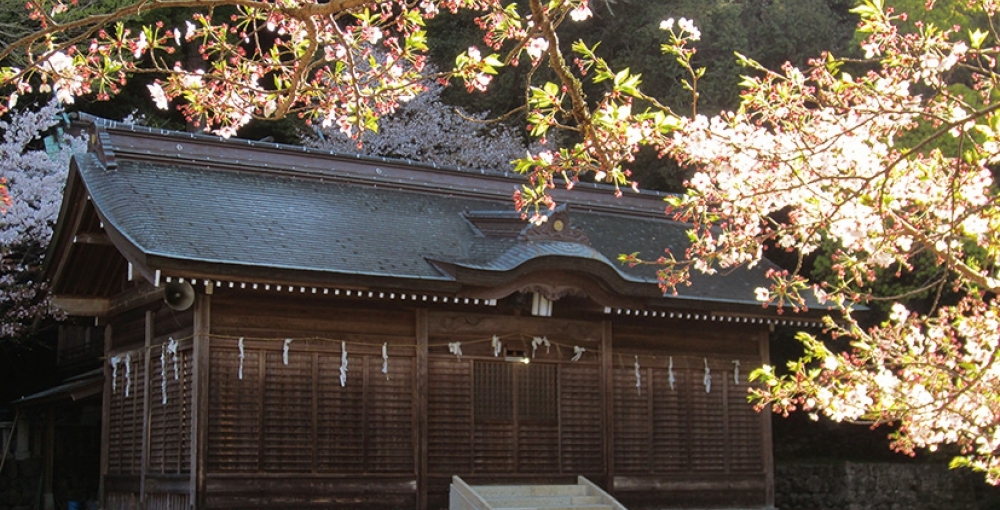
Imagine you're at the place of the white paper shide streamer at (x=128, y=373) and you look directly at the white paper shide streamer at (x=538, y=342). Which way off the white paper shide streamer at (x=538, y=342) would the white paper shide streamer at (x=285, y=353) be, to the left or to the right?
right

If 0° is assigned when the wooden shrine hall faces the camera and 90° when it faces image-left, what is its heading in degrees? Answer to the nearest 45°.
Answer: approximately 315°

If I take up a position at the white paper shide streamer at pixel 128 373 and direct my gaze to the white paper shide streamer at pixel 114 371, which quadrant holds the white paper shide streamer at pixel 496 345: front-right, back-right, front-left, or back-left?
back-right

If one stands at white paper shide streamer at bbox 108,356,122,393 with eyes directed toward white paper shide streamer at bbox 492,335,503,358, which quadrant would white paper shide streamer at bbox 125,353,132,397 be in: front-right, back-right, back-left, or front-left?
front-right

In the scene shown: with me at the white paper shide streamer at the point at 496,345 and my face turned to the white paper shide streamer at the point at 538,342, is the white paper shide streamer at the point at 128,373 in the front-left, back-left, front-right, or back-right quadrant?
back-left
